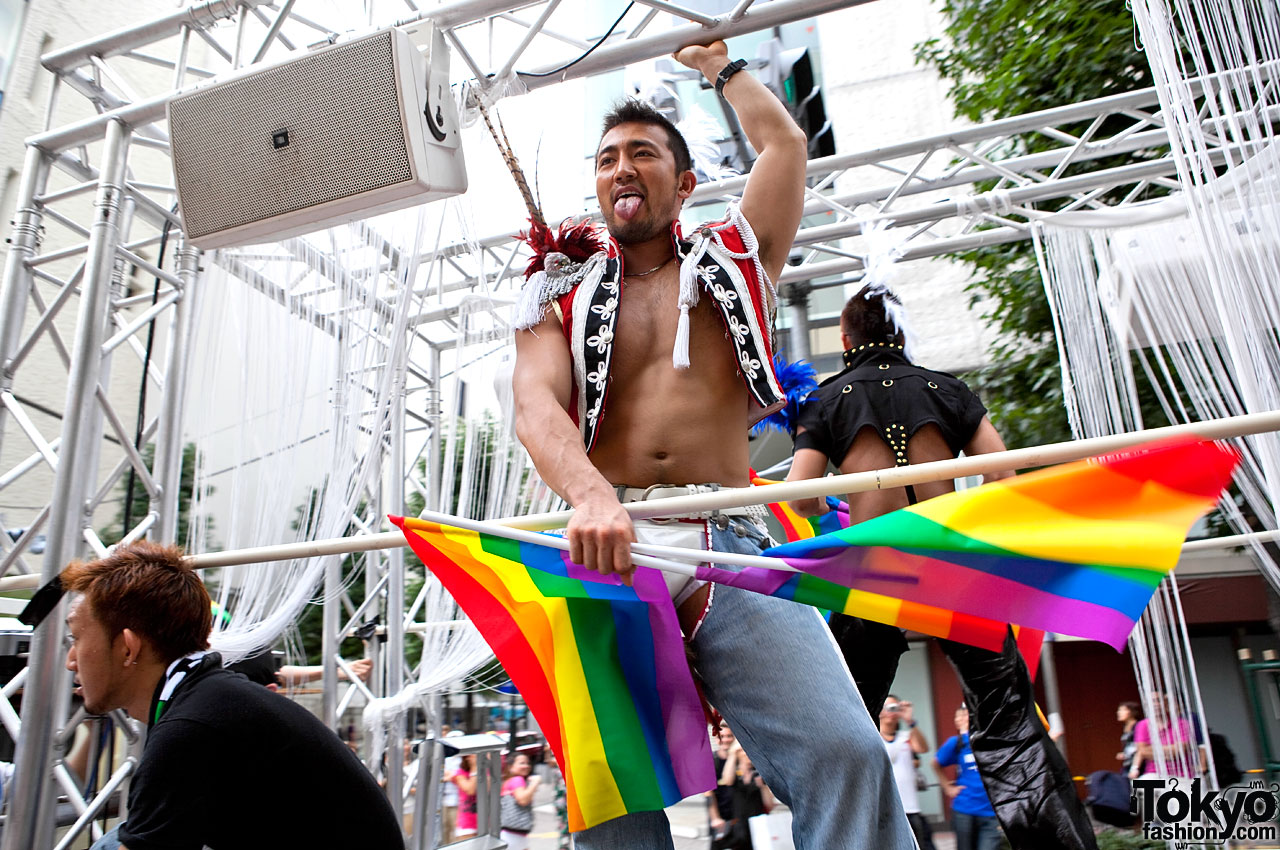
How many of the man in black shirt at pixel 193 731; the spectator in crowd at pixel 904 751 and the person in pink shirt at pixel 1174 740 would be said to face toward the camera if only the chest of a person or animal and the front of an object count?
2

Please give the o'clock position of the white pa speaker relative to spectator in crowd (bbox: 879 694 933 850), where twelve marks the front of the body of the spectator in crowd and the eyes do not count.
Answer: The white pa speaker is roughly at 1 o'clock from the spectator in crowd.

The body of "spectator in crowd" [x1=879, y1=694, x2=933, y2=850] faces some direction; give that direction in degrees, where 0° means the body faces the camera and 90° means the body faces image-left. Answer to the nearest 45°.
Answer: approximately 0°

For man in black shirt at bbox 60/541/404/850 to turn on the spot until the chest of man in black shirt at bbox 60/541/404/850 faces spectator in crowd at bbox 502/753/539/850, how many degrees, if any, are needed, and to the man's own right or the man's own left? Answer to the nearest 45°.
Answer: approximately 90° to the man's own right

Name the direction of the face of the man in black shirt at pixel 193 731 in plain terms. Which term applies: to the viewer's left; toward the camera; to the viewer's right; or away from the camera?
to the viewer's left

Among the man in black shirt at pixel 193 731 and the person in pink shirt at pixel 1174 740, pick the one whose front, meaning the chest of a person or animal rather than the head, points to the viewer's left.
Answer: the man in black shirt

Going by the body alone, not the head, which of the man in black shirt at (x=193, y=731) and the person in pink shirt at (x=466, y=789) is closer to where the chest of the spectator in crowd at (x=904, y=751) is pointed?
the man in black shirt

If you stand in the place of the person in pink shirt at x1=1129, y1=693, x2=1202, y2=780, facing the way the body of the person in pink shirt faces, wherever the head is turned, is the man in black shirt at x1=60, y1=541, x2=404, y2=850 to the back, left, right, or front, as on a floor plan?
front

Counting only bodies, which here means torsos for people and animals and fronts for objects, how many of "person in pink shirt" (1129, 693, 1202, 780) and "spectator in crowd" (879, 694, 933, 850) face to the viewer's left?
0

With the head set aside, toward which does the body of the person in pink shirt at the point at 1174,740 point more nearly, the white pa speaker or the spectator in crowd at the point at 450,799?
the white pa speaker

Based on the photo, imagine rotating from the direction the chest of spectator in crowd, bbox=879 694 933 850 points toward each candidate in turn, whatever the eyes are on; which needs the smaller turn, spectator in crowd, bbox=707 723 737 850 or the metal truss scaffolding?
the metal truss scaffolding

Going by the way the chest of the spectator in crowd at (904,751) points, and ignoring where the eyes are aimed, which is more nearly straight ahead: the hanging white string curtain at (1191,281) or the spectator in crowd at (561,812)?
the hanging white string curtain

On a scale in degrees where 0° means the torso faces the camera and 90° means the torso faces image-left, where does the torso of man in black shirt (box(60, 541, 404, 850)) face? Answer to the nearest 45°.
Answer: approximately 90°
